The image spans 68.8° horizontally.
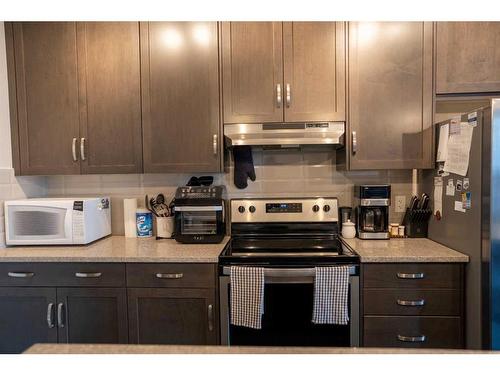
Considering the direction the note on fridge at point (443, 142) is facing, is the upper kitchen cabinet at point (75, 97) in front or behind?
in front

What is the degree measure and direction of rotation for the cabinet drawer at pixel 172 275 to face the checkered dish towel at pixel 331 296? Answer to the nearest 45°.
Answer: approximately 90° to its left

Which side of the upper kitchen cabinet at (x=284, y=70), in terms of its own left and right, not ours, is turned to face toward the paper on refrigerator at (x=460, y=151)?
left

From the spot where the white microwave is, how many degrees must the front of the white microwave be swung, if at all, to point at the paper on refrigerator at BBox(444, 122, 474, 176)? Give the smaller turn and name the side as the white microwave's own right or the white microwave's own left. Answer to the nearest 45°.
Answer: approximately 45° to the white microwave's own left

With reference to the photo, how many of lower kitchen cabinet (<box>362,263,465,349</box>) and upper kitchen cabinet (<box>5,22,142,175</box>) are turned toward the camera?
2

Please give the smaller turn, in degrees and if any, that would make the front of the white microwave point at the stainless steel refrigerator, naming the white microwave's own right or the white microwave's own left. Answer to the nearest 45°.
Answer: approximately 45° to the white microwave's own left

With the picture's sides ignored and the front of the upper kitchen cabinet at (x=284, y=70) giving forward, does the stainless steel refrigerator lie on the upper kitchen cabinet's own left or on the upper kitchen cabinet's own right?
on the upper kitchen cabinet's own left

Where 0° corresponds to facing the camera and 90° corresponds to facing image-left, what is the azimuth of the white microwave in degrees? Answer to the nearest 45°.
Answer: approximately 0°

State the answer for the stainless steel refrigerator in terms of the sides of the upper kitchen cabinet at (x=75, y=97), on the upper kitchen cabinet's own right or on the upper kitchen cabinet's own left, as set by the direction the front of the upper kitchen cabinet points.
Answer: on the upper kitchen cabinet's own left

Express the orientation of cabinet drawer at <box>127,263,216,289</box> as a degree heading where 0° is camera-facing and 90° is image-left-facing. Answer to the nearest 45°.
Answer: approximately 0°
